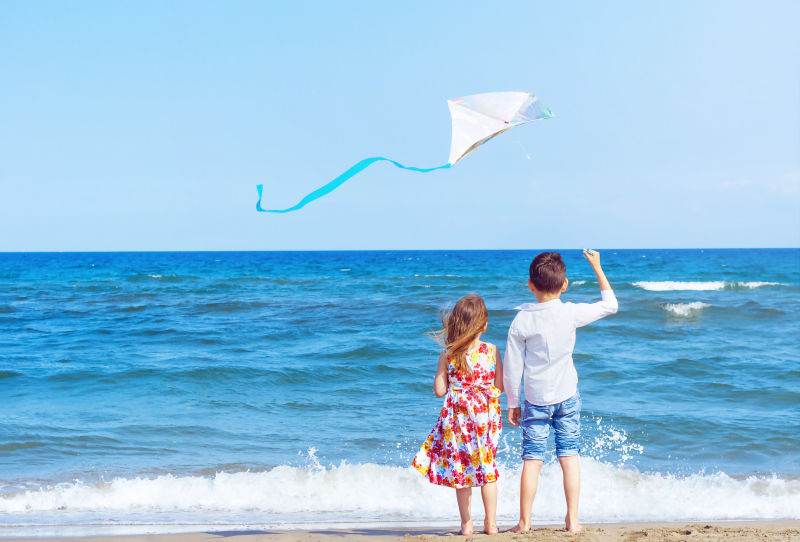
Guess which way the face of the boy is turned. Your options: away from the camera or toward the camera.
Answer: away from the camera

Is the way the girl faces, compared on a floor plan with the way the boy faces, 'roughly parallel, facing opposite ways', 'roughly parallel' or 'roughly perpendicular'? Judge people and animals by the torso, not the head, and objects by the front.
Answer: roughly parallel

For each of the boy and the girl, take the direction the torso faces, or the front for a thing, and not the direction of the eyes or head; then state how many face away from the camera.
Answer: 2

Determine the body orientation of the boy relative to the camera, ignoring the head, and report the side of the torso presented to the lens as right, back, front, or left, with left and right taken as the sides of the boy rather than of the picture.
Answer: back

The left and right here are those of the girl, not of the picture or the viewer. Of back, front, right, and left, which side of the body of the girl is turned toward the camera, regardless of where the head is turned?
back
